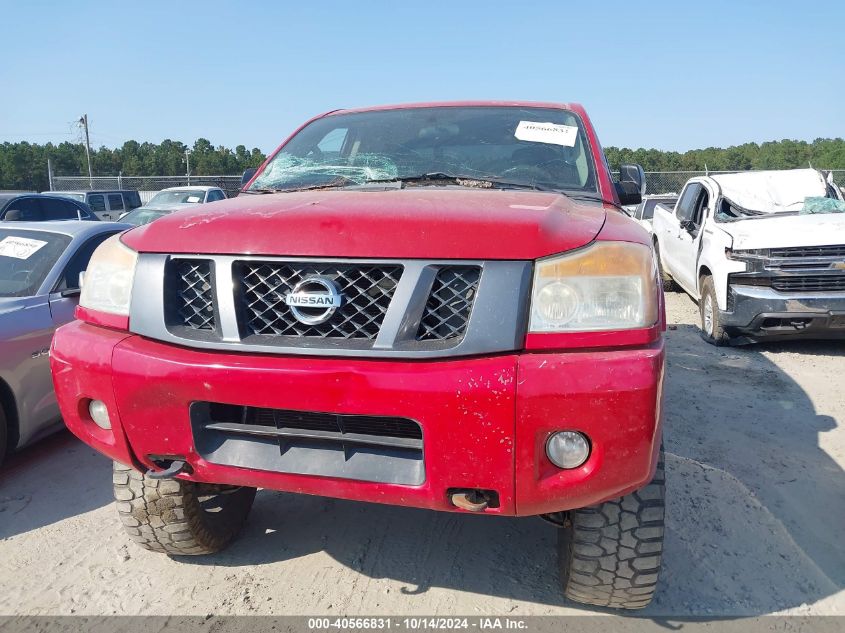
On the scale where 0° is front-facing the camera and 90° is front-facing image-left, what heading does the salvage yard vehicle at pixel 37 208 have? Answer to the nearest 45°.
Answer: approximately 45°

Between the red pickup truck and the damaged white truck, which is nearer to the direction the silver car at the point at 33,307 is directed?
the red pickup truck

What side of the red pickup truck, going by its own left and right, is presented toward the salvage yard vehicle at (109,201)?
back

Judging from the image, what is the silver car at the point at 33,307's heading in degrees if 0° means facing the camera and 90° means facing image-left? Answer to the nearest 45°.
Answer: approximately 45°

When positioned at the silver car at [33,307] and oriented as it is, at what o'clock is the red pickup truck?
The red pickup truck is roughly at 10 o'clock from the silver car.

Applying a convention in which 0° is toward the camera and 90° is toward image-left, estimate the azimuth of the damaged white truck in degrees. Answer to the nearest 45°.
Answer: approximately 315°

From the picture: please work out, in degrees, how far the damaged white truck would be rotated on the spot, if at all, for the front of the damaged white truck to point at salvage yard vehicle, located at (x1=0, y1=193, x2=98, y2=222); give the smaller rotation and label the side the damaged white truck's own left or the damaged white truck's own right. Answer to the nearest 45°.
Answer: approximately 135° to the damaged white truck's own right

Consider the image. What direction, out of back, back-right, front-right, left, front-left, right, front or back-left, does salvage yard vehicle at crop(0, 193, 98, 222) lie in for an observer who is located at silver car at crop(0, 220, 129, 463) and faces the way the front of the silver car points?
back-right

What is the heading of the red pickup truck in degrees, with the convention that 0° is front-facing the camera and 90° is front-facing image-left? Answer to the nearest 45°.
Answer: approximately 0°
